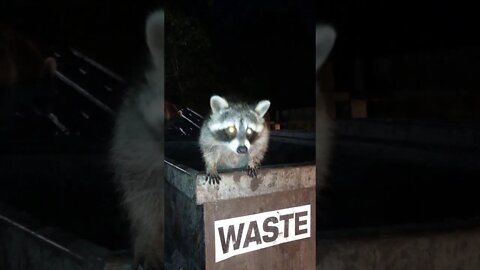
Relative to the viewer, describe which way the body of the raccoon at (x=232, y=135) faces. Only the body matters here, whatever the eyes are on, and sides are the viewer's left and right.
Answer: facing the viewer
